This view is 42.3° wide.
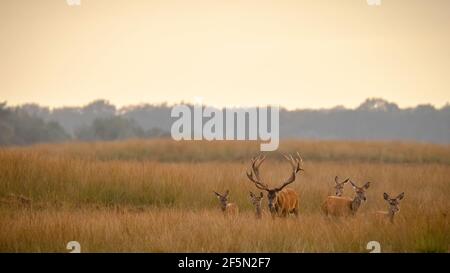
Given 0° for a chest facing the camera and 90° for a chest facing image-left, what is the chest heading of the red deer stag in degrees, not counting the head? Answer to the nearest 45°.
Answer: approximately 45°

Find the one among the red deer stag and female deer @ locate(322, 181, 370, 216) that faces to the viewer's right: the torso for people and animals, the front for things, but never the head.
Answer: the female deer

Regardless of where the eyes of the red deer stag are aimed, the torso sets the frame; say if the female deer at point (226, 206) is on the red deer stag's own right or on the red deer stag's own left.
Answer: on the red deer stag's own right

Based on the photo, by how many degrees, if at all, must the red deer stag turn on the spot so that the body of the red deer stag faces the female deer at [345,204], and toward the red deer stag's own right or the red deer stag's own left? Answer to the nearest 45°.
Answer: approximately 135° to the red deer stag's own left

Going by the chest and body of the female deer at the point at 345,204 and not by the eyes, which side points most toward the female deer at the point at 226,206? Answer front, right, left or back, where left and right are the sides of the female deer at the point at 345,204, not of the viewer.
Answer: back

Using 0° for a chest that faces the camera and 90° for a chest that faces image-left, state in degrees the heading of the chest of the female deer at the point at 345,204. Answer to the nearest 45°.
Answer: approximately 270°
